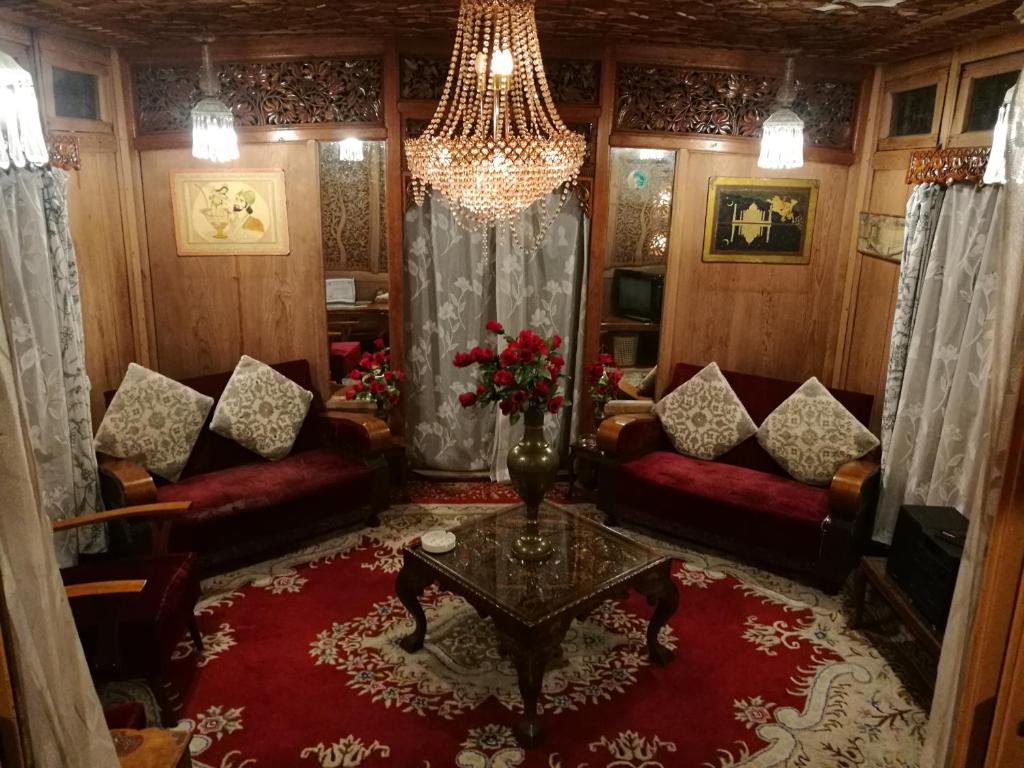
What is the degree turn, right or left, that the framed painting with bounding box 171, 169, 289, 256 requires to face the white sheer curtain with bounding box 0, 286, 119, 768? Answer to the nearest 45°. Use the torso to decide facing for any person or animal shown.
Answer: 0° — it already faces it

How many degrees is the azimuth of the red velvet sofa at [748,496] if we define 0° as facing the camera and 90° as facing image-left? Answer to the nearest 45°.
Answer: approximately 45°

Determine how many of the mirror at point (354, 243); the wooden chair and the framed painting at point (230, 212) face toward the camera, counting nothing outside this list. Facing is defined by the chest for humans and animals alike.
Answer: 2

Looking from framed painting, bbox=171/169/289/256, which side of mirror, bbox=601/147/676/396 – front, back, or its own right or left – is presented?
right

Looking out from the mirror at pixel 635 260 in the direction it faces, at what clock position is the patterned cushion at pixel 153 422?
The patterned cushion is roughly at 2 o'clock from the mirror.

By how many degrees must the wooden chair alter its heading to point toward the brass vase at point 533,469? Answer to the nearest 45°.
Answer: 0° — it already faces it

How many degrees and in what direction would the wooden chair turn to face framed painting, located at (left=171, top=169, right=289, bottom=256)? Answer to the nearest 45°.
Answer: approximately 90° to its left

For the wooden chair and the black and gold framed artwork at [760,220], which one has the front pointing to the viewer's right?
the wooden chair

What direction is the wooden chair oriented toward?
to the viewer's right
